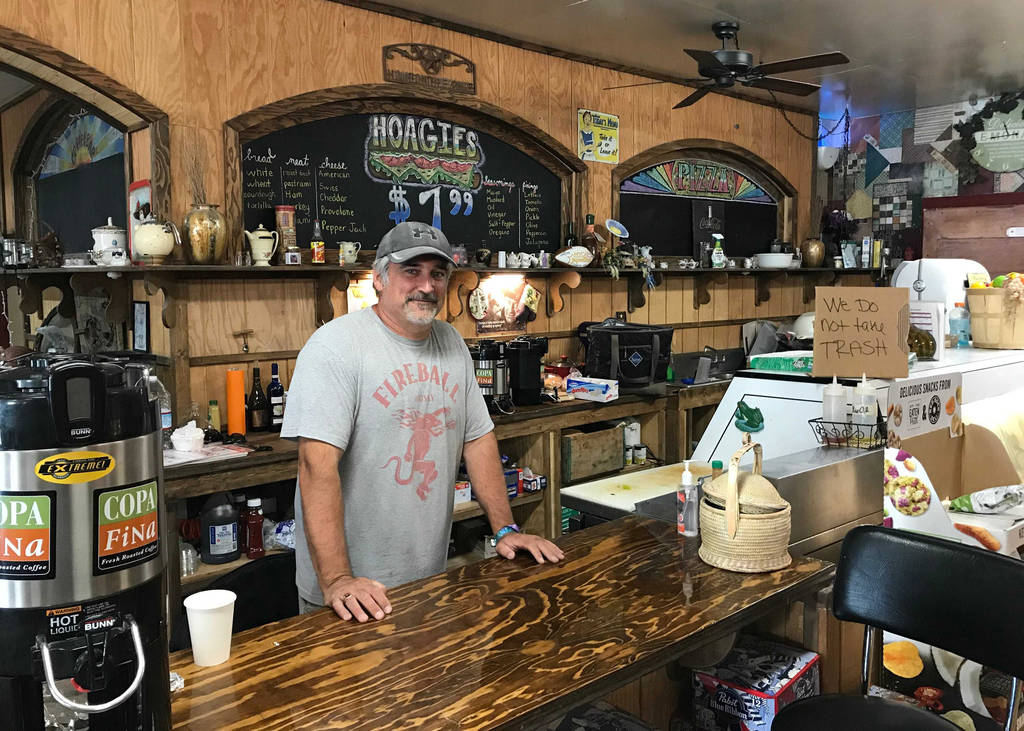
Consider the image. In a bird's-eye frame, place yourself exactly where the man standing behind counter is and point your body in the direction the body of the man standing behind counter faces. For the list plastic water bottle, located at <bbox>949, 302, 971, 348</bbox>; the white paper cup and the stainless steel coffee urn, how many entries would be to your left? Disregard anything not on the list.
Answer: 1

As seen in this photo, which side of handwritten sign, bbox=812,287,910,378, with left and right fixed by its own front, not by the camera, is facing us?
front

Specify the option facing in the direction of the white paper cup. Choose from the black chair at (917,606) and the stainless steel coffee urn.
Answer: the black chair

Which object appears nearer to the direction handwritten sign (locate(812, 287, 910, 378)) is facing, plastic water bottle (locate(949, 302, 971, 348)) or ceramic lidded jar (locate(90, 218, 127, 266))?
the ceramic lidded jar

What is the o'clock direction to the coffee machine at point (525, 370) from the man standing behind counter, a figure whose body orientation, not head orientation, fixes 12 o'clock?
The coffee machine is roughly at 8 o'clock from the man standing behind counter.

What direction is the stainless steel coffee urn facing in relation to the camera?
toward the camera

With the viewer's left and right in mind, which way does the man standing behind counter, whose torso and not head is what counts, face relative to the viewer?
facing the viewer and to the right of the viewer

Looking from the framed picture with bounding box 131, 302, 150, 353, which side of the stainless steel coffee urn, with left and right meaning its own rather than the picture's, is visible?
back

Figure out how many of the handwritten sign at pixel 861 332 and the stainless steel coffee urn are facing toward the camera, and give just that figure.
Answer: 2
